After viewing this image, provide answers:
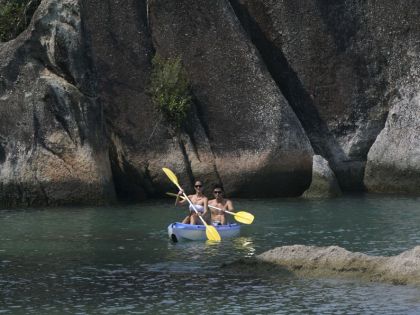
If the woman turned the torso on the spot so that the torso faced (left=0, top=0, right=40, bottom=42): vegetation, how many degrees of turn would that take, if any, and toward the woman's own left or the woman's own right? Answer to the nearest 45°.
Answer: approximately 90° to the woman's own right

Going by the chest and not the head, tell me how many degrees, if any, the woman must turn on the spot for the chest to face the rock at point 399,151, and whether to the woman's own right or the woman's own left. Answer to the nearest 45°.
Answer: approximately 180°

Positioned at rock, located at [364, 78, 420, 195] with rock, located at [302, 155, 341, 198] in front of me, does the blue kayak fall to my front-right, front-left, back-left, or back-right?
front-left

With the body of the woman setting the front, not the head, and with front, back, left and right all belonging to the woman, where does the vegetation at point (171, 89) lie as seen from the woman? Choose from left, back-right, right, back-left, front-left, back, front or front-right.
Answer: back-right

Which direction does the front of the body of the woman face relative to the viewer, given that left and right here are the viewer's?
facing the viewer and to the left of the viewer

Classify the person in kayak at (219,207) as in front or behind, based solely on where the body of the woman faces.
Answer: behind

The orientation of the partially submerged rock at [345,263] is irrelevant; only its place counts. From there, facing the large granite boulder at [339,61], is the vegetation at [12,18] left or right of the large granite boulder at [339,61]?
left
